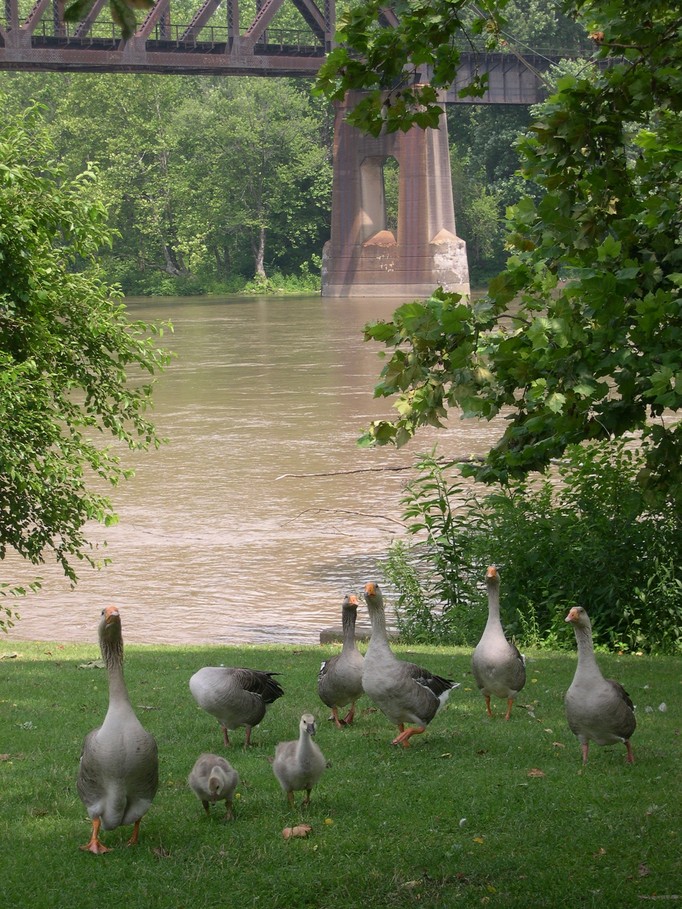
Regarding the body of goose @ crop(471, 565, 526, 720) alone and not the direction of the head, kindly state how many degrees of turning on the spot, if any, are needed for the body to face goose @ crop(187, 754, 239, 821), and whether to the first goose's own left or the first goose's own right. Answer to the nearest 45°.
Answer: approximately 45° to the first goose's own right

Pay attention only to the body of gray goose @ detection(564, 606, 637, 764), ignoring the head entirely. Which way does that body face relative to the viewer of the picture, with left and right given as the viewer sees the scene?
facing the viewer and to the left of the viewer

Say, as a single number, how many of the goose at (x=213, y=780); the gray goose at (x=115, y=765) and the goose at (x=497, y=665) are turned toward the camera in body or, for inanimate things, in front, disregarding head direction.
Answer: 3

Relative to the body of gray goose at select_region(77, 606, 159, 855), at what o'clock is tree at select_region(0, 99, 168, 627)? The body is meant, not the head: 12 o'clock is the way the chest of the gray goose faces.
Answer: The tree is roughly at 6 o'clock from the gray goose.

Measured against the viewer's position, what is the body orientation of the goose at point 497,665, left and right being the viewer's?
facing the viewer

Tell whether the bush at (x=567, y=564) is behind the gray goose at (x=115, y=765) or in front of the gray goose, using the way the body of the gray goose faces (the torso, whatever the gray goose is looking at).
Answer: behind

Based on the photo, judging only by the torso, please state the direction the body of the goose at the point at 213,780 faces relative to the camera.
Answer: toward the camera

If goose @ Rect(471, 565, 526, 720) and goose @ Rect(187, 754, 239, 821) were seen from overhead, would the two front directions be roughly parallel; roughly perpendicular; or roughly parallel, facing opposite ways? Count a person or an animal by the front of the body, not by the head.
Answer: roughly parallel
